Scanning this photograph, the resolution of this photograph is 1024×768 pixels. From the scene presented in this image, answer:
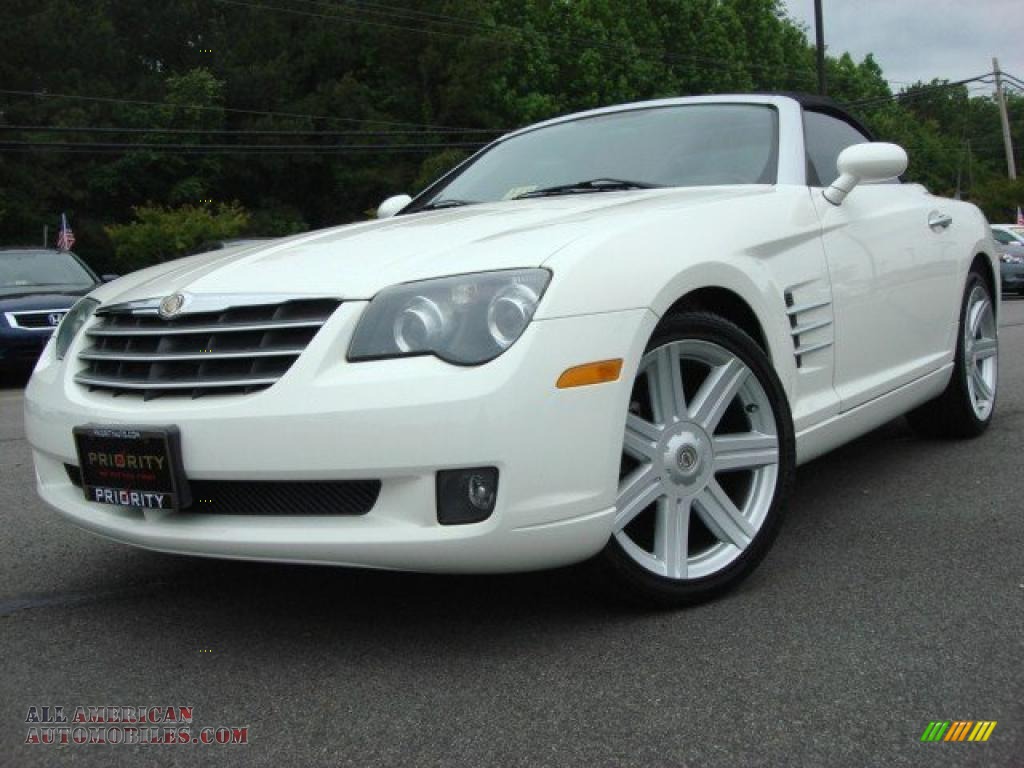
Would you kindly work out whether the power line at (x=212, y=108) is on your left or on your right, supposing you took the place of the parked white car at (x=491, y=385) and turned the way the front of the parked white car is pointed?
on your right

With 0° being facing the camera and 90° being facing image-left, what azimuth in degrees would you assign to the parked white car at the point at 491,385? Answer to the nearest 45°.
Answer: approximately 45°

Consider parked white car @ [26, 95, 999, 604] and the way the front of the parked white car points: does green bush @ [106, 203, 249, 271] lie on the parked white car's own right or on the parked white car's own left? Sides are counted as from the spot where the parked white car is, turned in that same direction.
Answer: on the parked white car's own right

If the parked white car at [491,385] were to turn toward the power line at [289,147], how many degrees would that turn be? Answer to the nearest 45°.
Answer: approximately 135° to its right

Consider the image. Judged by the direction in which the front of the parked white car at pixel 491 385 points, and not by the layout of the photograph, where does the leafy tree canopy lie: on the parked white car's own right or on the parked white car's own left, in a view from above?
on the parked white car's own right
